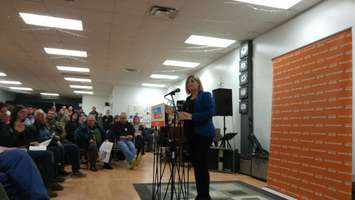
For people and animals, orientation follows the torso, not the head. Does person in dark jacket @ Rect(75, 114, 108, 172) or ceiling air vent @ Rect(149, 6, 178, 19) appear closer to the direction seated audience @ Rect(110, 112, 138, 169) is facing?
the ceiling air vent

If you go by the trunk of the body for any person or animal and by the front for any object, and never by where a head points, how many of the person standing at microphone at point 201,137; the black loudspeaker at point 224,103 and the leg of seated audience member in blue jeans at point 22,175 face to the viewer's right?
1

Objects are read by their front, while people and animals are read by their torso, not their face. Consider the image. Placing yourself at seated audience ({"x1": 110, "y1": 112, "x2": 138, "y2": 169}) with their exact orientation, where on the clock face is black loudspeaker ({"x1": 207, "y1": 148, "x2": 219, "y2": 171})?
The black loudspeaker is roughly at 11 o'clock from the seated audience.

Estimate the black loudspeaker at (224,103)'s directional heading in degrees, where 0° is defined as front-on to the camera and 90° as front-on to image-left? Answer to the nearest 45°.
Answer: approximately 45°

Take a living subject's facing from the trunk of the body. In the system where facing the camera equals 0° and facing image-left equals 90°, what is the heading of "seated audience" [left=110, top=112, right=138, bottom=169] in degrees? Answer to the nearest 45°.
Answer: approximately 315°

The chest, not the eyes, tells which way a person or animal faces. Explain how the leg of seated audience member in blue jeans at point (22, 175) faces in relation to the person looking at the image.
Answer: facing to the right of the viewer

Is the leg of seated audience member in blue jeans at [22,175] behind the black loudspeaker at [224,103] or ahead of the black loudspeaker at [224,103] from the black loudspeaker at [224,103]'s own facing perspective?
ahead

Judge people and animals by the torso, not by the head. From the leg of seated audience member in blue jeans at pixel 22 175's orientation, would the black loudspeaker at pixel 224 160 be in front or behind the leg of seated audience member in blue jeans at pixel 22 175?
in front

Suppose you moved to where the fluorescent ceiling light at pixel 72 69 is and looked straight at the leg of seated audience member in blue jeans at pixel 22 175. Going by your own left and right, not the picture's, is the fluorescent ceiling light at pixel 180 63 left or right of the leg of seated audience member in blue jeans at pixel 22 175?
left

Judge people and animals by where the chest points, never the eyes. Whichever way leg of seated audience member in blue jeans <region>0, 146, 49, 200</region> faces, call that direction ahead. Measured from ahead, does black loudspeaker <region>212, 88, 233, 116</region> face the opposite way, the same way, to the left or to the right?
the opposite way

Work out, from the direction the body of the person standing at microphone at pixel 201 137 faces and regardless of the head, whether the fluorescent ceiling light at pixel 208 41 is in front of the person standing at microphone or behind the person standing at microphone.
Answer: behind
